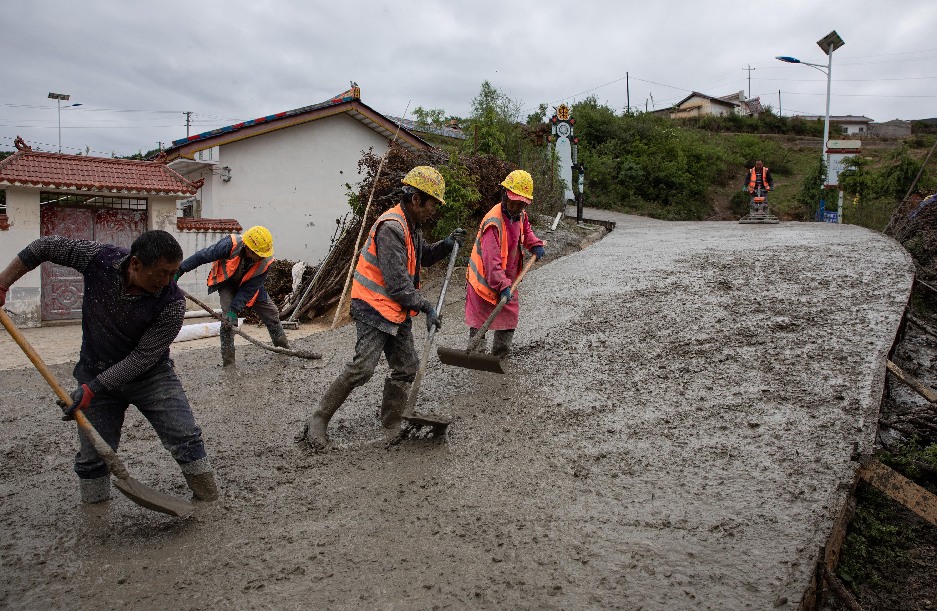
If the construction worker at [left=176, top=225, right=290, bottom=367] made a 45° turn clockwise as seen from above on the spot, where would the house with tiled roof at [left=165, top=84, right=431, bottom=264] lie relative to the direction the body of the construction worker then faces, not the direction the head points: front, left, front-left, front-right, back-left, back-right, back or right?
back-right

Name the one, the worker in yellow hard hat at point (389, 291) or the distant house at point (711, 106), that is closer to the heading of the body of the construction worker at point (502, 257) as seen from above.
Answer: the worker in yellow hard hat

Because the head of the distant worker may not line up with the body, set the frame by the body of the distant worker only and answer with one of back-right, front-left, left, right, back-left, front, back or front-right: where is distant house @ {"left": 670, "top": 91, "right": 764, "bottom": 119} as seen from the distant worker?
back

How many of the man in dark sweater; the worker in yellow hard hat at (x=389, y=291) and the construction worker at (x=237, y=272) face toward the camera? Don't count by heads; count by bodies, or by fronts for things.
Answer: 2
